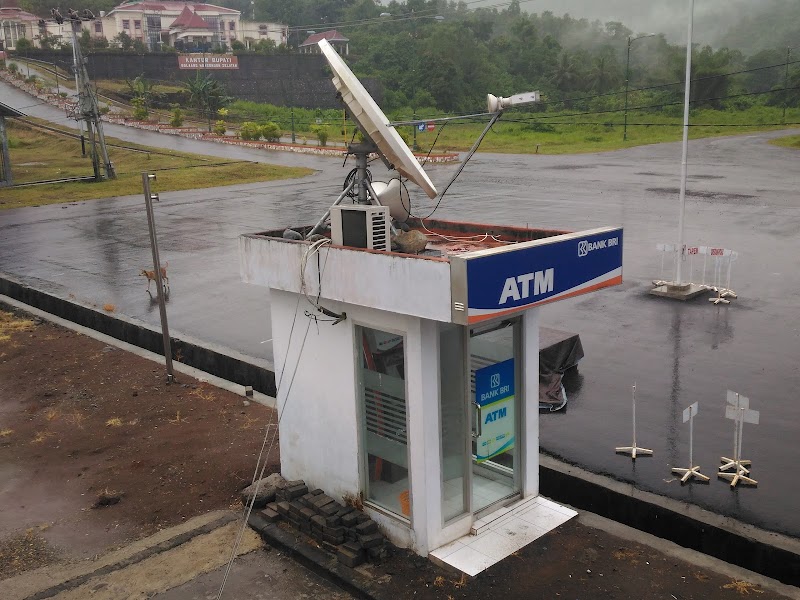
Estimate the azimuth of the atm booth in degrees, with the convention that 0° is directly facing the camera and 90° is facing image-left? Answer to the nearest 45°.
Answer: approximately 315°

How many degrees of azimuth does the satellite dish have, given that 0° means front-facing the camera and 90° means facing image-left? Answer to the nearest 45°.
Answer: approximately 270°
